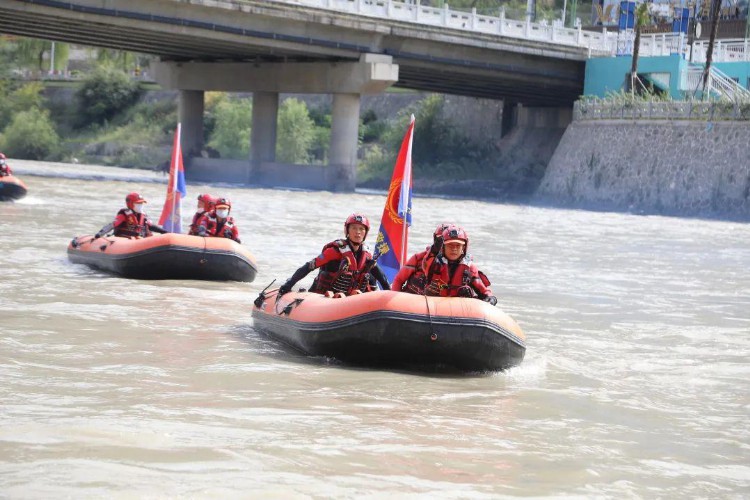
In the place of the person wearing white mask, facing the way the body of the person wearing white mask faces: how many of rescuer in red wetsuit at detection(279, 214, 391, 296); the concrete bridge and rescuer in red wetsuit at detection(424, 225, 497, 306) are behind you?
1

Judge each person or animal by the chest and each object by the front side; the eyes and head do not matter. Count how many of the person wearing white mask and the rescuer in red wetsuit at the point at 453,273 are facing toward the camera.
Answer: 2

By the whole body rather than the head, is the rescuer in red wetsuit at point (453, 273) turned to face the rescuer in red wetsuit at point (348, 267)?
no

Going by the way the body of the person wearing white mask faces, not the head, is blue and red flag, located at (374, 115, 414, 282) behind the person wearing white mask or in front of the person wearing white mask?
in front

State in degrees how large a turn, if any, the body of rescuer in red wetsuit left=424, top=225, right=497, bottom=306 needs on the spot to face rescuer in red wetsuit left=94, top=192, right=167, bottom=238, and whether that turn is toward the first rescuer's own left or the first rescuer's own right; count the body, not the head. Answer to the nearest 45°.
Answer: approximately 135° to the first rescuer's own right

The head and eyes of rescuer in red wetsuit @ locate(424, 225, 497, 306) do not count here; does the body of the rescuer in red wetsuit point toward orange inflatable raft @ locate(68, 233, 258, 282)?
no

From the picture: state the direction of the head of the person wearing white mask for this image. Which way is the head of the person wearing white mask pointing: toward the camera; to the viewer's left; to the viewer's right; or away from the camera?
toward the camera

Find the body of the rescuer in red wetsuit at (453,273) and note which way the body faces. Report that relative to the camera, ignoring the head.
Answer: toward the camera

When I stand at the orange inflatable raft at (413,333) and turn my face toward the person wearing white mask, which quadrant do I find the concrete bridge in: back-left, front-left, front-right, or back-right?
front-right

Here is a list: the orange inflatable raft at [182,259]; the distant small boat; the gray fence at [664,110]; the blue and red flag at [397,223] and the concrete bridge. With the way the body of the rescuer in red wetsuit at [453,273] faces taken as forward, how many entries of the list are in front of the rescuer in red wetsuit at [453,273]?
0

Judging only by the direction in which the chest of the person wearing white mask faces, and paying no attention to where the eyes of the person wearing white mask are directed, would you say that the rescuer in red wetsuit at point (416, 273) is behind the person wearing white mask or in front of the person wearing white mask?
in front

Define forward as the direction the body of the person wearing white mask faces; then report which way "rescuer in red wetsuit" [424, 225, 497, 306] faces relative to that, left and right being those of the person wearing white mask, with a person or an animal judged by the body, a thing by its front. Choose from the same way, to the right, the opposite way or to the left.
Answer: the same way
